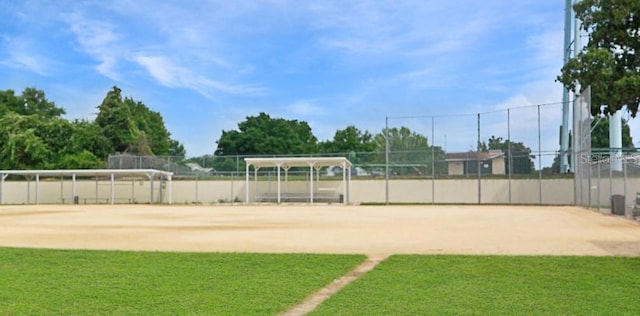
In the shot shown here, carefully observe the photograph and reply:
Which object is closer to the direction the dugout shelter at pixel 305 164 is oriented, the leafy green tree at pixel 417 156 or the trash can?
the trash can

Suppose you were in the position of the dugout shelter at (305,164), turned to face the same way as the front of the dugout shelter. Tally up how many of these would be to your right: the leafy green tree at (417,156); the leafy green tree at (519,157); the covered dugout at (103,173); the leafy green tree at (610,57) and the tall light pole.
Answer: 1

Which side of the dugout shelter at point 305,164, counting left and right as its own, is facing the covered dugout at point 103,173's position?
right

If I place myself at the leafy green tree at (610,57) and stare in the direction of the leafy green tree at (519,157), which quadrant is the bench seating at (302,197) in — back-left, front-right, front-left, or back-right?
front-left

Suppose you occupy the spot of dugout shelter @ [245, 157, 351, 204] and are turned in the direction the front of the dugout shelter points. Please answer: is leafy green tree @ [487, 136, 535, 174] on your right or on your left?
on your left

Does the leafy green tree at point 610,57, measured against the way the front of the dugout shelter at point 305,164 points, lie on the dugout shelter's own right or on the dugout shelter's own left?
on the dugout shelter's own left

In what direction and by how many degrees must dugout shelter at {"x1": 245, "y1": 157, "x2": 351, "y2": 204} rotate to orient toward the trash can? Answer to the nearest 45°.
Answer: approximately 45° to its left

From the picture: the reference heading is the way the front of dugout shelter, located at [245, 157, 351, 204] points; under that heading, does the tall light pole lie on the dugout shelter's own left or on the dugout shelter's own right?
on the dugout shelter's own left

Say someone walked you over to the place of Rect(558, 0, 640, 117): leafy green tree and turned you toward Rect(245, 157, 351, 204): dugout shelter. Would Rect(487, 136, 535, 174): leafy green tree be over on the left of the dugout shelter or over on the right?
right

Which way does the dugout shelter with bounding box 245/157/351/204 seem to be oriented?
toward the camera

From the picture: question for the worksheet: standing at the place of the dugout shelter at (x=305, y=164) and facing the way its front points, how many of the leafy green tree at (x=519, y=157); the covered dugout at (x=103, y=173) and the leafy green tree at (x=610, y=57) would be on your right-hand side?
1

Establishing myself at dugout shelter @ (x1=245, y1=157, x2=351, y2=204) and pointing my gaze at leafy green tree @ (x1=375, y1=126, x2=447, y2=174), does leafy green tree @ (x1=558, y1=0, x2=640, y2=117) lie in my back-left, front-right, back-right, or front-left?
front-right
